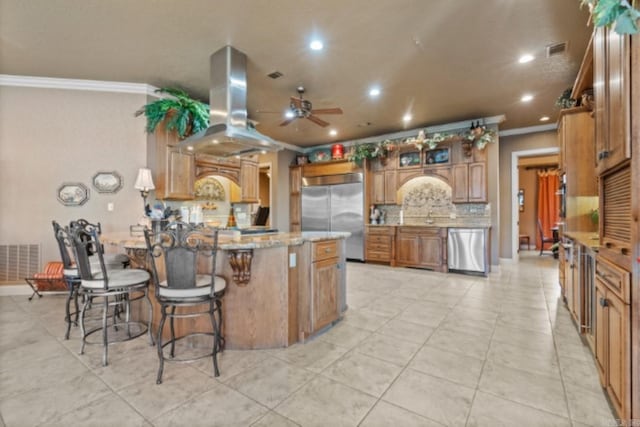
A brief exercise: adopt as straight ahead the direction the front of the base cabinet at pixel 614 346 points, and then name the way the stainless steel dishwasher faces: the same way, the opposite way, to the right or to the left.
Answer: to the left

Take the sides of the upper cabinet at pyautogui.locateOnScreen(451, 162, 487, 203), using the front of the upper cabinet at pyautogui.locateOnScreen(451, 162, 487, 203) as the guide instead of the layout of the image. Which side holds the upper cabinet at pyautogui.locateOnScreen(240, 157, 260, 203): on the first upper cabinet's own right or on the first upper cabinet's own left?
on the first upper cabinet's own right

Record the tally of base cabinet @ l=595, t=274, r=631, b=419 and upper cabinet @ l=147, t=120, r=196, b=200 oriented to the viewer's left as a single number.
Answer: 1

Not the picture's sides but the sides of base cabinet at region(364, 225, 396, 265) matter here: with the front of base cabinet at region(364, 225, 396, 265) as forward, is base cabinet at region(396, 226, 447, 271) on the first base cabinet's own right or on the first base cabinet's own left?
on the first base cabinet's own left

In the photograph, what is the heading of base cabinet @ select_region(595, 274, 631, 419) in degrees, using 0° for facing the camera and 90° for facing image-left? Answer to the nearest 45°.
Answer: approximately 90°

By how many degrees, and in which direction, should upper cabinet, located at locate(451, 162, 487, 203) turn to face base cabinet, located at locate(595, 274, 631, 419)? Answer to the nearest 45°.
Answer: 0° — it already faces it

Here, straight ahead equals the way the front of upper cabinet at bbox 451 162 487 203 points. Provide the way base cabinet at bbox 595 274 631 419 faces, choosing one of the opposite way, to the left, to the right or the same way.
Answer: to the right

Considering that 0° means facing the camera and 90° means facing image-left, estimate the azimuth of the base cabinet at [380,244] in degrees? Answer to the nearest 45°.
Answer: approximately 45°
